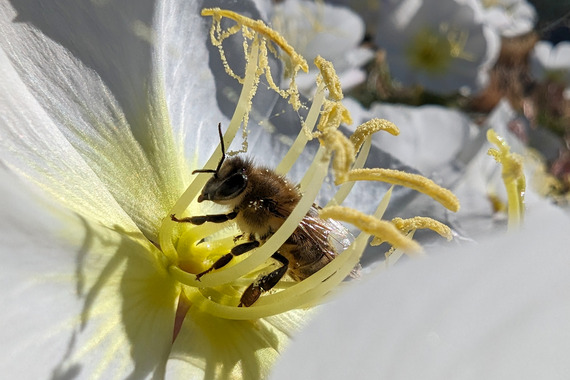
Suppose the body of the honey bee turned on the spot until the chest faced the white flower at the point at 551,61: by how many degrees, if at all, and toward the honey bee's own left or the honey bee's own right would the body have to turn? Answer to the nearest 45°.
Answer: approximately 90° to the honey bee's own right

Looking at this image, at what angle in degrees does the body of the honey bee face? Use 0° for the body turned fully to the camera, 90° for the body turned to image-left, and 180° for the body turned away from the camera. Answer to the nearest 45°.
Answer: approximately 90°

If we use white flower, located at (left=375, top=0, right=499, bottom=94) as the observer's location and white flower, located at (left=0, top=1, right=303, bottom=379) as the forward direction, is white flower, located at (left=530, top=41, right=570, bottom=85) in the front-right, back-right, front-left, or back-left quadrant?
back-left

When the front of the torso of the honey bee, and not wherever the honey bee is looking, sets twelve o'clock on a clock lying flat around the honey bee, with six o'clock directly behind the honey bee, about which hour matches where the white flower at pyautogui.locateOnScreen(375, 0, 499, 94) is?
The white flower is roughly at 3 o'clock from the honey bee.

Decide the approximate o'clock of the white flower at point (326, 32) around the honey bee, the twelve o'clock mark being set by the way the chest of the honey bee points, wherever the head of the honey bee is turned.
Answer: The white flower is roughly at 3 o'clock from the honey bee.
